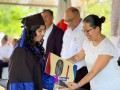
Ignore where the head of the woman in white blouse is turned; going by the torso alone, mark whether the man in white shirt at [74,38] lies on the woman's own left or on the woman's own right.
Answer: on the woman's own right

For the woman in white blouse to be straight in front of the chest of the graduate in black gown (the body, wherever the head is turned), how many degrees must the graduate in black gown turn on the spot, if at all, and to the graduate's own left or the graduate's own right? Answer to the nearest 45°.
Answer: approximately 45° to the graduate's own left

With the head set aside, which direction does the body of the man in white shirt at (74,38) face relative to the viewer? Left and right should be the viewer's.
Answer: facing the viewer and to the left of the viewer

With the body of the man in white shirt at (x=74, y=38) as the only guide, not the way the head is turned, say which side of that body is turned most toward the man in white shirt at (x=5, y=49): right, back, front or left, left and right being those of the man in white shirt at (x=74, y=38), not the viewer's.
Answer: right

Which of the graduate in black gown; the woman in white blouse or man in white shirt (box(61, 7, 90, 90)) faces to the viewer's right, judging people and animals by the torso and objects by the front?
the graduate in black gown

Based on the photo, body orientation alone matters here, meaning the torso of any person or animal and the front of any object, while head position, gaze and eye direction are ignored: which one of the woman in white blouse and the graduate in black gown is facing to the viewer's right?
the graduate in black gown

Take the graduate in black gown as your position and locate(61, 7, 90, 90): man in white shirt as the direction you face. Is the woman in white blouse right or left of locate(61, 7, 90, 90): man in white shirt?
right

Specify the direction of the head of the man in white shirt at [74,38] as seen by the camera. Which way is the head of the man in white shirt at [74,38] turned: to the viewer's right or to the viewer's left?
to the viewer's left

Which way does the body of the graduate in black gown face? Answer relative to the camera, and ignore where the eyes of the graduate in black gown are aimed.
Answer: to the viewer's right

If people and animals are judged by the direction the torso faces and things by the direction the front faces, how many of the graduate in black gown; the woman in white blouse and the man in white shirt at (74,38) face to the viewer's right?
1

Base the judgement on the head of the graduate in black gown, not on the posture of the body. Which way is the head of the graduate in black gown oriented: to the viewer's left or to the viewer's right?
to the viewer's right

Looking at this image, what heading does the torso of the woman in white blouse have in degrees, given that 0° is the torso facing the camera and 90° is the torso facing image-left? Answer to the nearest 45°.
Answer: approximately 45°
